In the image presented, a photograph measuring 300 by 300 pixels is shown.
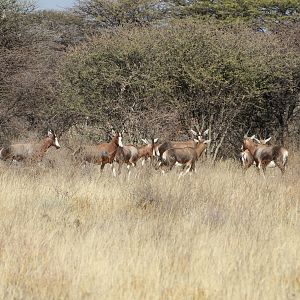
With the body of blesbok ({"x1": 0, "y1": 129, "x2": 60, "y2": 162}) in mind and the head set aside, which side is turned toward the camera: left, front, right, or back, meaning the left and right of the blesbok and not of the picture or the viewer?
right

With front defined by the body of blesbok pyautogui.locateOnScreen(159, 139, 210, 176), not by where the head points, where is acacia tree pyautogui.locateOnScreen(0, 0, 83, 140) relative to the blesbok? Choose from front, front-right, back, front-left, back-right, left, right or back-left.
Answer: back-left

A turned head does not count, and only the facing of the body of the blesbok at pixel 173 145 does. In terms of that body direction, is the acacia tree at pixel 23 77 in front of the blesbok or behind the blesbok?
behind

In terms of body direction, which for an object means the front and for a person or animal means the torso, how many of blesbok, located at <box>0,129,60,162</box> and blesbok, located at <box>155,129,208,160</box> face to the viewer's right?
2

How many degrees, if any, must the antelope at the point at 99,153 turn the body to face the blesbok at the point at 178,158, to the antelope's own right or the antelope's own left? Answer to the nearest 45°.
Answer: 0° — it already faces it

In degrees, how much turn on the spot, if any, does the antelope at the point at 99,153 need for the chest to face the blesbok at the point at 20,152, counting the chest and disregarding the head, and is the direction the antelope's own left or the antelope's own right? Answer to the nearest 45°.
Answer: approximately 180°

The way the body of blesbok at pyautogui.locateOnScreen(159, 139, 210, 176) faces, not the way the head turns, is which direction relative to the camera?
to the viewer's right

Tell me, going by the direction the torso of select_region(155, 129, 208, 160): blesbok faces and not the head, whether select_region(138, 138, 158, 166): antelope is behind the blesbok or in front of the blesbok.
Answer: behind

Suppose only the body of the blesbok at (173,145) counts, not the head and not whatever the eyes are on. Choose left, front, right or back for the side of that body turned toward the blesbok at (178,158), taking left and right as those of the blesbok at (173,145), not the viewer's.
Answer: right

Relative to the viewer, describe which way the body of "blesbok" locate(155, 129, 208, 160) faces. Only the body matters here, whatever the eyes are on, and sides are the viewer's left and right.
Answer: facing to the right of the viewer

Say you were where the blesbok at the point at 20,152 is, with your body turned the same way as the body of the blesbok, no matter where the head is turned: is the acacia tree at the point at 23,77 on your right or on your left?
on your left

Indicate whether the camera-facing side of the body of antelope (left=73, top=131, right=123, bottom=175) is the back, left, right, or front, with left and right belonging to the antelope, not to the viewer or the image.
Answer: right
